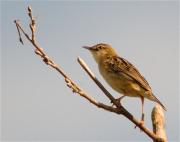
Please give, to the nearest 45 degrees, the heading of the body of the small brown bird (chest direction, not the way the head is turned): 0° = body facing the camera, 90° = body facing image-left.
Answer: approximately 90°
